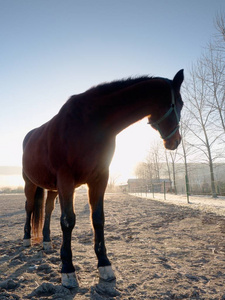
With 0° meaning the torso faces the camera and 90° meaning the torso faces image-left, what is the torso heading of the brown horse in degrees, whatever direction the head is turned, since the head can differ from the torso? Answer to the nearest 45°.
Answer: approximately 315°
